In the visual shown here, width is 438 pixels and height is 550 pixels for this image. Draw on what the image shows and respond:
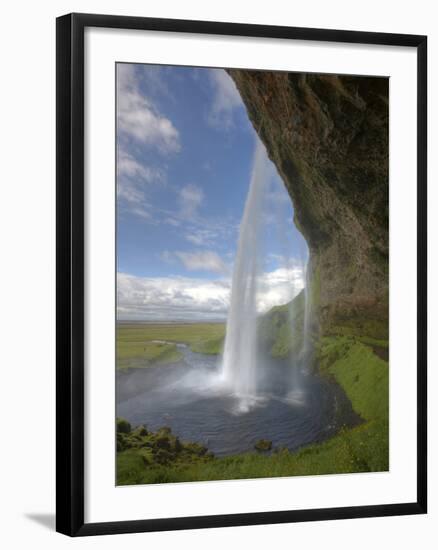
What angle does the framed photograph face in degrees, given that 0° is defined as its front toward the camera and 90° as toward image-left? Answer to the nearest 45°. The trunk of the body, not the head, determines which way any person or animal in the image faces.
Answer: approximately 315°
